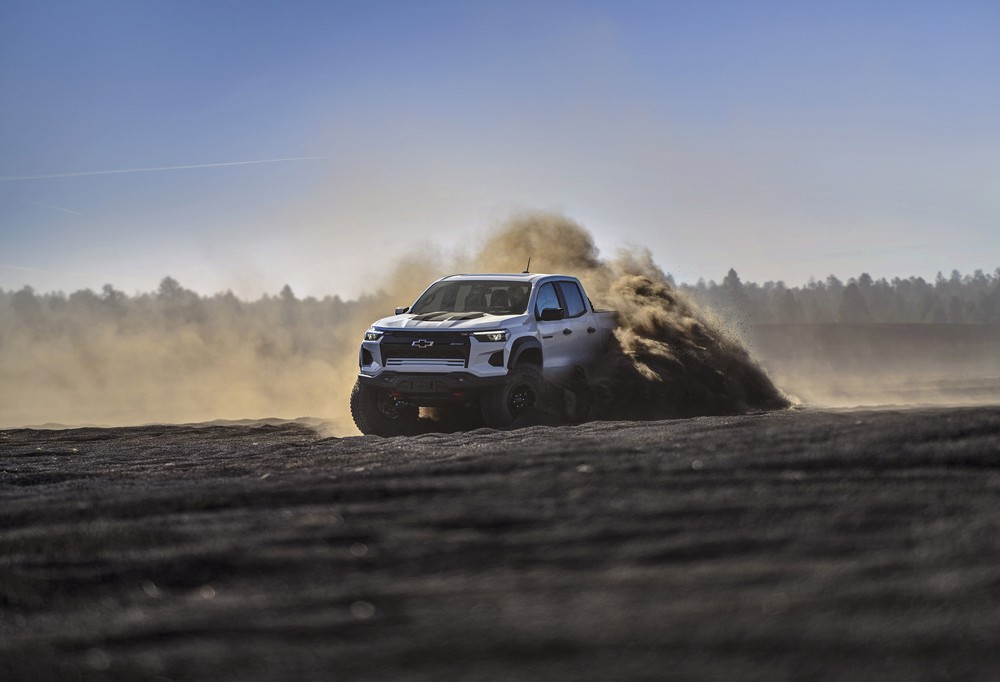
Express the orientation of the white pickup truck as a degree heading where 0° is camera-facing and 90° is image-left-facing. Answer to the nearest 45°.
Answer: approximately 45°
